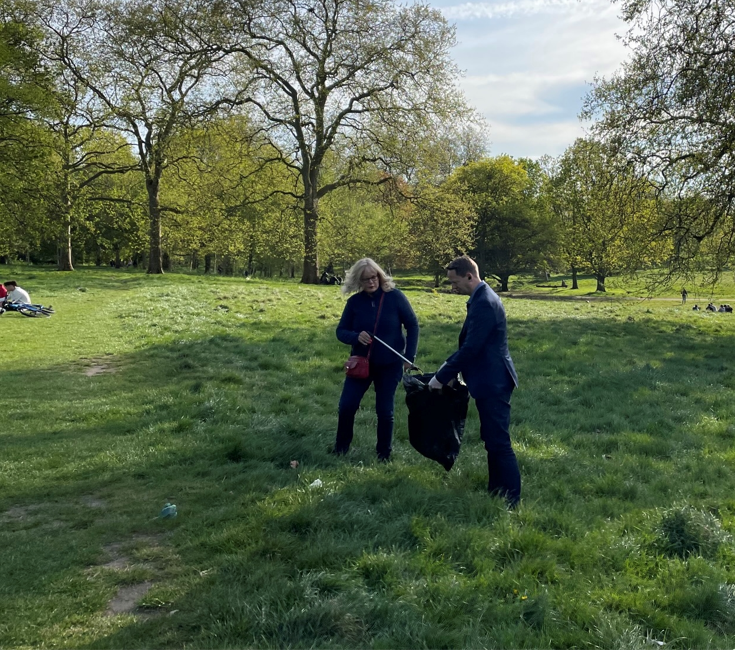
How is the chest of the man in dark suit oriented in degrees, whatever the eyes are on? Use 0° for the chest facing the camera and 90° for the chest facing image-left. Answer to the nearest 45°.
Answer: approximately 90°

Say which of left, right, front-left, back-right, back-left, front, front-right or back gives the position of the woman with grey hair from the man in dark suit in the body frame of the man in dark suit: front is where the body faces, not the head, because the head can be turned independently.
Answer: front-right

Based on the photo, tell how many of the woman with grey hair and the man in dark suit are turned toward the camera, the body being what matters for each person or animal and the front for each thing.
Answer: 1

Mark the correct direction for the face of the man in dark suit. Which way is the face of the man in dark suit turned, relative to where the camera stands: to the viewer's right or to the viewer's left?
to the viewer's left

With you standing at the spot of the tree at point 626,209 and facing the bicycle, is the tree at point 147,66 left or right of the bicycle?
right

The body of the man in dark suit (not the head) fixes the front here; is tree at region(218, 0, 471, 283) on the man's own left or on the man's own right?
on the man's own right

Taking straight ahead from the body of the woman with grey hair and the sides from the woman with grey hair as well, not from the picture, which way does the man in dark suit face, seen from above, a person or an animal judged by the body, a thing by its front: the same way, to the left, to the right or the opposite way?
to the right

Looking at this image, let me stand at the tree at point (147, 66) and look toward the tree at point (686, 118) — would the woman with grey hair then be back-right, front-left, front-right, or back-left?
front-right

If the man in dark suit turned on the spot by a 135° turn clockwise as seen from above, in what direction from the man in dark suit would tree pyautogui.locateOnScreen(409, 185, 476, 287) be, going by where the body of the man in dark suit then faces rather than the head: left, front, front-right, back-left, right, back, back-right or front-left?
front-left

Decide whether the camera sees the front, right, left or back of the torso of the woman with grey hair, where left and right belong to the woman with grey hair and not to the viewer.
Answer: front

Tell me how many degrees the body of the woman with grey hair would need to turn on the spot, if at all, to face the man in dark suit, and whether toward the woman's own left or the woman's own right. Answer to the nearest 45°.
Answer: approximately 45° to the woman's own left

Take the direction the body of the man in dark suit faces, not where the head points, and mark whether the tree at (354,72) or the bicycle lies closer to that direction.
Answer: the bicycle
